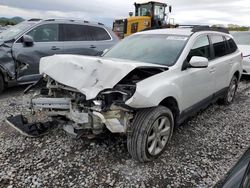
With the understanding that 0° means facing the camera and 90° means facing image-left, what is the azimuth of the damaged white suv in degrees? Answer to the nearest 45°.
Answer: approximately 45°

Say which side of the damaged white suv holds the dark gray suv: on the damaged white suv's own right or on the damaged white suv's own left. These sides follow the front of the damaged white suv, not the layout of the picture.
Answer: on the damaged white suv's own right

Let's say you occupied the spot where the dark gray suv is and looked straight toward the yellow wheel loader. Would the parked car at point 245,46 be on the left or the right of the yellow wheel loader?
right

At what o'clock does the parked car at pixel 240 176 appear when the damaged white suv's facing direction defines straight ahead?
The parked car is roughly at 10 o'clock from the damaged white suv.
